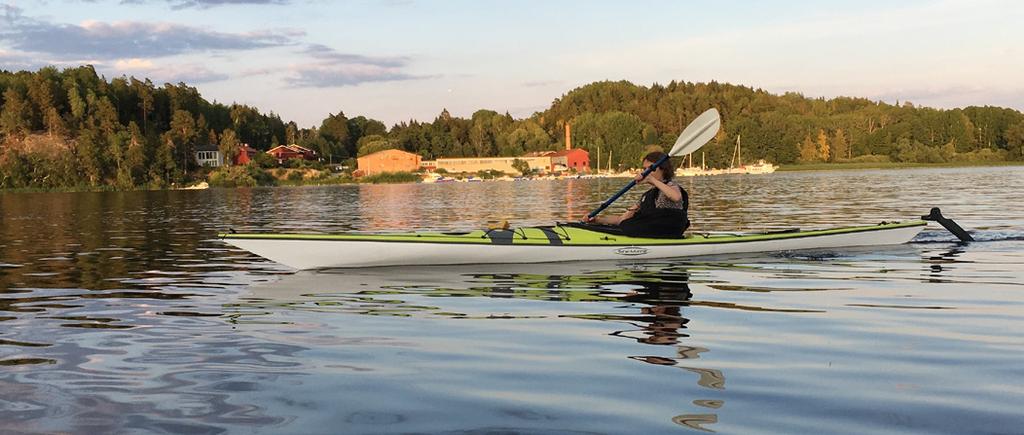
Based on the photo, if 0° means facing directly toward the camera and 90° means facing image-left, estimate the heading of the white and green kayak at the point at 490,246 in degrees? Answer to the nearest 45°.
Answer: approximately 90°

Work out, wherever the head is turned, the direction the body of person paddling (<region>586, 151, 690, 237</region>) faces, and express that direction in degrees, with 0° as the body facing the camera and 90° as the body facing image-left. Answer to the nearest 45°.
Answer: approximately 90°
